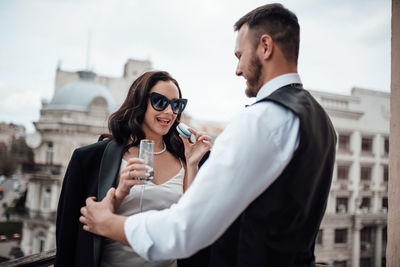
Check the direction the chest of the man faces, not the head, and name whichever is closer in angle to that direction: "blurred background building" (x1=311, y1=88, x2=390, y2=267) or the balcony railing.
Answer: the balcony railing

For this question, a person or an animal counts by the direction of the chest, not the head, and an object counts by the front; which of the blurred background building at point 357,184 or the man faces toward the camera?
the blurred background building

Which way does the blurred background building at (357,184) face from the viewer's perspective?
toward the camera

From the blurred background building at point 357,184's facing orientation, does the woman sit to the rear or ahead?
ahead

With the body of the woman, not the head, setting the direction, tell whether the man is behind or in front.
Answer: in front

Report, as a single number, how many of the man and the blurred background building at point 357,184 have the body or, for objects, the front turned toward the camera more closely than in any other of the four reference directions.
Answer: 1

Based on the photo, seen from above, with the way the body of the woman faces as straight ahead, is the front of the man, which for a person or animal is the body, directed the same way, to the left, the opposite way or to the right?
the opposite way

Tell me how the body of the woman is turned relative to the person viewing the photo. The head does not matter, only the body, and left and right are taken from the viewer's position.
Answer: facing the viewer and to the right of the viewer

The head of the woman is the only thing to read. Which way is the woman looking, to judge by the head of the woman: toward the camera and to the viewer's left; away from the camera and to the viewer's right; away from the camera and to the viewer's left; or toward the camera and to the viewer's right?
toward the camera and to the viewer's right

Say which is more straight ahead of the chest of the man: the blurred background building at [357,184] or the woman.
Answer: the woman

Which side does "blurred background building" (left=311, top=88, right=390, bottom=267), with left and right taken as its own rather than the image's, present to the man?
front

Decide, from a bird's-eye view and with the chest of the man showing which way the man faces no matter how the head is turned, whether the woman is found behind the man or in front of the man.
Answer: in front

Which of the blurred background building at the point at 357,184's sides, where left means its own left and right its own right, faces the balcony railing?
front
